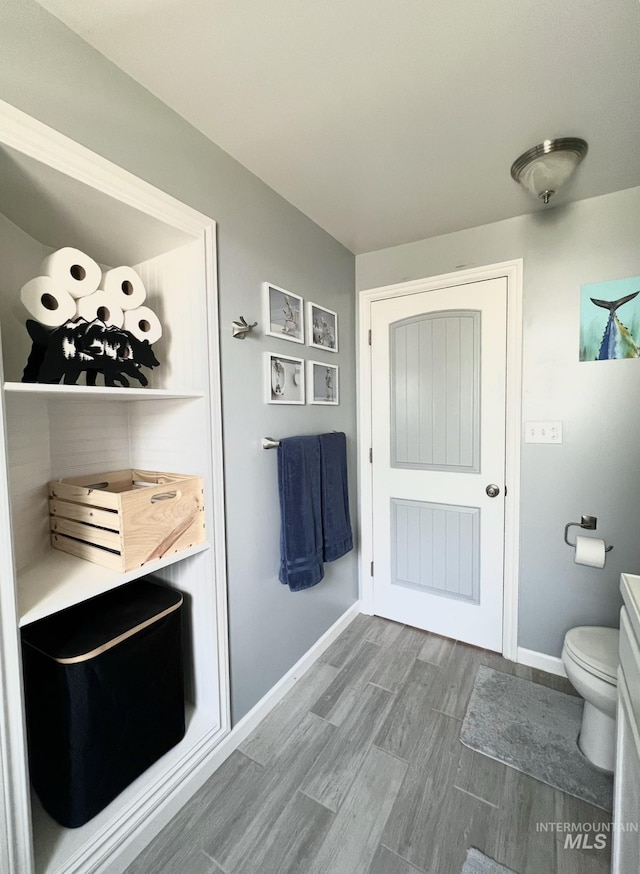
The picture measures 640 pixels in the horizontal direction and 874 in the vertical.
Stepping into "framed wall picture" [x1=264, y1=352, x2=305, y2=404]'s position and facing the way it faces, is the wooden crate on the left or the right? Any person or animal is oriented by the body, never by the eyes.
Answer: on its right

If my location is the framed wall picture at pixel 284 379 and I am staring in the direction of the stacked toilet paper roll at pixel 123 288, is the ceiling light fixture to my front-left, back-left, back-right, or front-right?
back-left

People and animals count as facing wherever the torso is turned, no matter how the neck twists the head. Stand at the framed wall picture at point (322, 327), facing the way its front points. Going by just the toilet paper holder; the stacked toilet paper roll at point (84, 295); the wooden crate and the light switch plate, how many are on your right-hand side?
2

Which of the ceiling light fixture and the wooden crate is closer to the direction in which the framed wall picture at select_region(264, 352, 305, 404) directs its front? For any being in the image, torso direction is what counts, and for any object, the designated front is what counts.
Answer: the ceiling light fixture

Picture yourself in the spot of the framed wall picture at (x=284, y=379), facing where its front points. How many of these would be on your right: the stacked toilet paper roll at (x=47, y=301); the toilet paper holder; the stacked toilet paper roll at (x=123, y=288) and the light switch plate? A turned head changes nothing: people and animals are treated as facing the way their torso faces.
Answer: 2

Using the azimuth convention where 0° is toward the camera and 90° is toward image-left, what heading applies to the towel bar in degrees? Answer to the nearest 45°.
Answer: approximately 315°

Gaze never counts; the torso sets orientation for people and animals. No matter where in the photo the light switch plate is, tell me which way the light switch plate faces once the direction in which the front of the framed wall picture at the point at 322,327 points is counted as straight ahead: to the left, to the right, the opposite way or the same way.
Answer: to the right

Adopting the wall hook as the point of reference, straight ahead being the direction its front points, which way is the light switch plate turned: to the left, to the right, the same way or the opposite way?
to the right

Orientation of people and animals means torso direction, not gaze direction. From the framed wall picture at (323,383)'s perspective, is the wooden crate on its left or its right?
on its right

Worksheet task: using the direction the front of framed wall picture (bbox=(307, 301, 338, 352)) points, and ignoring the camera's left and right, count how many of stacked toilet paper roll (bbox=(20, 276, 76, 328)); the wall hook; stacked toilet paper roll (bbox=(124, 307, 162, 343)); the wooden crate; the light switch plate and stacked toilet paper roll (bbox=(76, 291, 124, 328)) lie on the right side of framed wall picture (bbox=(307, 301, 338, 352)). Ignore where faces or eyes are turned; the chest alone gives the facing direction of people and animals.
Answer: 5
